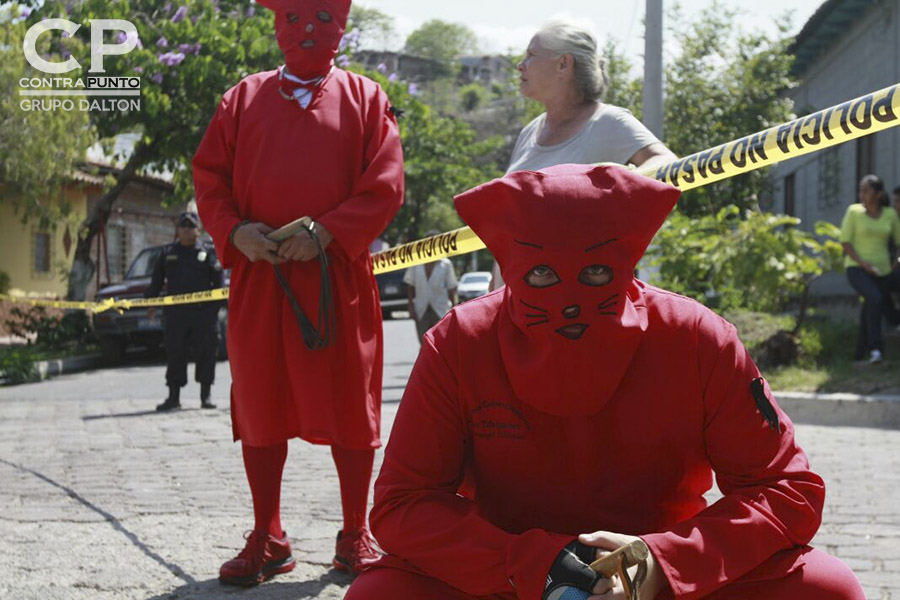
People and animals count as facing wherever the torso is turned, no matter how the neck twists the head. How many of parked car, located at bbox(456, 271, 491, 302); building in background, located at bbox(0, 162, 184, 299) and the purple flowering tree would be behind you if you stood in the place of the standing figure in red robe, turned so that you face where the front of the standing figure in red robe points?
3

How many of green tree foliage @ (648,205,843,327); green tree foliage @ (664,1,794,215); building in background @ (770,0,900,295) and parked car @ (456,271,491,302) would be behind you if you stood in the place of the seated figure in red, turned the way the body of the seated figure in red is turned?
4

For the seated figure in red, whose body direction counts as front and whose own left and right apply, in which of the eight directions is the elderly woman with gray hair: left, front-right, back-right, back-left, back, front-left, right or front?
back

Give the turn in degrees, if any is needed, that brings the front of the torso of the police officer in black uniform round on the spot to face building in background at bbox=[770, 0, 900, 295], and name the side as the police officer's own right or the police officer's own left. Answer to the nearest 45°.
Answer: approximately 135° to the police officer's own left

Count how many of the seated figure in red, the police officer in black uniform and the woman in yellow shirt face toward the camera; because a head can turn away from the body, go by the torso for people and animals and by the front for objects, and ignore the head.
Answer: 3

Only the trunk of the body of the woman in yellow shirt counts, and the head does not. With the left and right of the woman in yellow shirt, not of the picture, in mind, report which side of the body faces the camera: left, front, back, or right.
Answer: front

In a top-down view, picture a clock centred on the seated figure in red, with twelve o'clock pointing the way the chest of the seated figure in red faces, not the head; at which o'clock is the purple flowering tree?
The purple flowering tree is roughly at 5 o'clock from the seated figure in red.

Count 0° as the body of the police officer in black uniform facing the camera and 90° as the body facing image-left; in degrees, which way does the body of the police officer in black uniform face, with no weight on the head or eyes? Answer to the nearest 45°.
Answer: approximately 0°

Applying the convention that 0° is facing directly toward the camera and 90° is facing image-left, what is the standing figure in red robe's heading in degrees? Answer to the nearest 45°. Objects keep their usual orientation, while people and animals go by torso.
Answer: approximately 0°

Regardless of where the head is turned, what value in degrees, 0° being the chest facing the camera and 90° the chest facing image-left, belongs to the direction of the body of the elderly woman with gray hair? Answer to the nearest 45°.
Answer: approximately 45°
